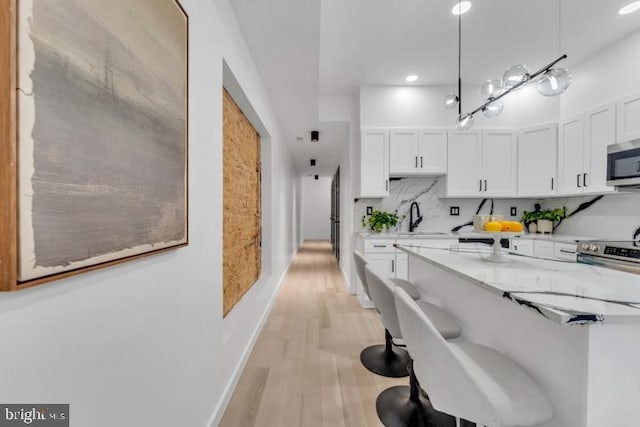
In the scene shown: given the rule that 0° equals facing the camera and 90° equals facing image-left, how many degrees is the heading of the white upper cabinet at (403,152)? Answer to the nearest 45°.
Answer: approximately 0°

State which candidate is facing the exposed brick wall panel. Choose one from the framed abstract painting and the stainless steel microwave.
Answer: the stainless steel microwave

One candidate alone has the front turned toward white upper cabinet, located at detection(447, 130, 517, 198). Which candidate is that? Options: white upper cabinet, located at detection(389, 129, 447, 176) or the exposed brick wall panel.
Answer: the exposed brick wall panel

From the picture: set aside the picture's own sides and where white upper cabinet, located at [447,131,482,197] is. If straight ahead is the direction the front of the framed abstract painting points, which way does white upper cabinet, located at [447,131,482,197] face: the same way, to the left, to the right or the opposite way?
to the right

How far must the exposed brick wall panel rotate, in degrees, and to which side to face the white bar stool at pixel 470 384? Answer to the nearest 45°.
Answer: approximately 90° to its right

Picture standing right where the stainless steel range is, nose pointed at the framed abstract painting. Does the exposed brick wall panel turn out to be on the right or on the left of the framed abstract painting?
right

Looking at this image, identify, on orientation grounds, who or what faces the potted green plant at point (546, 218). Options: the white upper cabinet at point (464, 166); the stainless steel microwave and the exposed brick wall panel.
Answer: the exposed brick wall panel

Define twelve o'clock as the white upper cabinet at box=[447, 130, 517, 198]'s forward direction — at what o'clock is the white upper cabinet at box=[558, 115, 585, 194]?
the white upper cabinet at box=[558, 115, 585, 194] is roughly at 9 o'clock from the white upper cabinet at box=[447, 130, 517, 198].

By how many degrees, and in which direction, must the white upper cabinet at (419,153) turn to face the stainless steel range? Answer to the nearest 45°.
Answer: approximately 45° to its left

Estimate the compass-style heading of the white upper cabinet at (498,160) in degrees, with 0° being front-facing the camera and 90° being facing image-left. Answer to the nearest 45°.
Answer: approximately 0°
